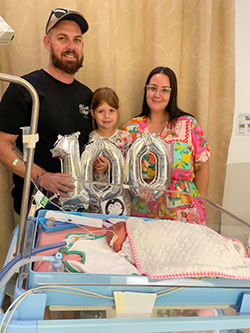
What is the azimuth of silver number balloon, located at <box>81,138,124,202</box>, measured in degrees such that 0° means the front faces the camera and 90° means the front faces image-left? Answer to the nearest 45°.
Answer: approximately 0°

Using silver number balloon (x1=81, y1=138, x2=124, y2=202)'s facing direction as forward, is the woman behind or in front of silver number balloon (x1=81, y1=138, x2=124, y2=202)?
behind

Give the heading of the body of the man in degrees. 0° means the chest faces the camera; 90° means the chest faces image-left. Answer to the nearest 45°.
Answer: approximately 315°

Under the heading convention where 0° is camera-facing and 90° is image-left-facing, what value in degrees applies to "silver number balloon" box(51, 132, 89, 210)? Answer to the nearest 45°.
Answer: approximately 0°

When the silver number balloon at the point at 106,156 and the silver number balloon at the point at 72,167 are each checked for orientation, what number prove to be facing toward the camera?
2
